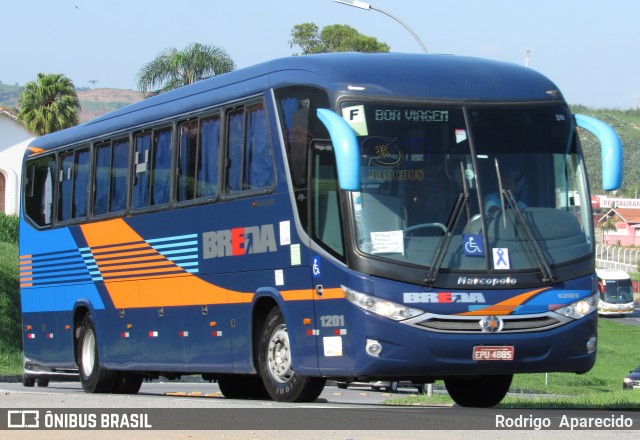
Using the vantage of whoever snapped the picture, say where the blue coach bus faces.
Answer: facing the viewer and to the right of the viewer
